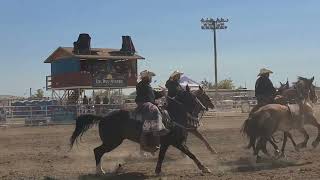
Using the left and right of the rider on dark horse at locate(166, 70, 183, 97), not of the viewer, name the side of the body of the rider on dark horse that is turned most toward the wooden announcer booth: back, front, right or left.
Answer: left

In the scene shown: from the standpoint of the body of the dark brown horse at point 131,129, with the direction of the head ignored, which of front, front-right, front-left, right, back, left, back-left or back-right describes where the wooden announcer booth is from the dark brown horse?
left

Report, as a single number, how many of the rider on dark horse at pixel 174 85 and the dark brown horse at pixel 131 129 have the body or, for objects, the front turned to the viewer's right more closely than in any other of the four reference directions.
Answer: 2

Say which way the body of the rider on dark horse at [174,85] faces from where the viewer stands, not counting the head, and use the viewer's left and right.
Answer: facing to the right of the viewer

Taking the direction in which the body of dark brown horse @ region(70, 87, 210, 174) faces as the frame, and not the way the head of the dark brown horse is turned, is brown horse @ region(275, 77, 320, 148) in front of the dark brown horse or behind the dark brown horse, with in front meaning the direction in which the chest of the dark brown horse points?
in front

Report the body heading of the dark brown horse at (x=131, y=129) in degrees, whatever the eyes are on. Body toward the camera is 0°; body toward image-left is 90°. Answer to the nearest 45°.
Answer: approximately 270°

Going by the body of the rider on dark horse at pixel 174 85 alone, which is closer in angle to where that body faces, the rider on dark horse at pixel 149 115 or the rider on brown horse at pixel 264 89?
the rider on brown horse
